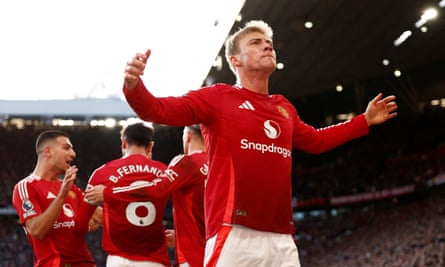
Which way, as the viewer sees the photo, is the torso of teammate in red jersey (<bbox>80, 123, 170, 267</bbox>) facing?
away from the camera

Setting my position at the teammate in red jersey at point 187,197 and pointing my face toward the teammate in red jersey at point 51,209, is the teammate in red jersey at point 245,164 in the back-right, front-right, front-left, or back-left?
back-left

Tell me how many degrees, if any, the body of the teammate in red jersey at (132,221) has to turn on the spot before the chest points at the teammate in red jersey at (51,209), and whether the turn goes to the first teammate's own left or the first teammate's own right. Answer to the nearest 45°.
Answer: approximately 90° to the first teammate's own left

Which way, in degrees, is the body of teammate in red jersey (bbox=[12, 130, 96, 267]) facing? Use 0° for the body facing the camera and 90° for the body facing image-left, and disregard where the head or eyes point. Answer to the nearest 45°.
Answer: approximately 315°

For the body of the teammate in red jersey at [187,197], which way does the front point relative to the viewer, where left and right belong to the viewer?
facing away from the viewer and to the left of the viewer

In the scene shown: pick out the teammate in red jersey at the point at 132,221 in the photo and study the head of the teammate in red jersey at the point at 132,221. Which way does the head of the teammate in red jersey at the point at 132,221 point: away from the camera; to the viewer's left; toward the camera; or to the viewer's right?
away from the camera

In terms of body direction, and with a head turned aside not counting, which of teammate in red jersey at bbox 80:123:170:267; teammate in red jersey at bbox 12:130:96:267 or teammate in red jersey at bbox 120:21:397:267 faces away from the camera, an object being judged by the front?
teammate in red jersey at bbox 80:123:170:267

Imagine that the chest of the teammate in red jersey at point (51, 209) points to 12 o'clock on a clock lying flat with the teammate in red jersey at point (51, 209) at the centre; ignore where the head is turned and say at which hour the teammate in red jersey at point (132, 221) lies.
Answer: the teammate in red jersey at point (132, 221) is roughly at 11 o'clock from the teammate in red jersey at point (51, 209).

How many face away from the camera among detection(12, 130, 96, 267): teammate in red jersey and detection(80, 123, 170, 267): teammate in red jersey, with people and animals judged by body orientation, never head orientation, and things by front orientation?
1

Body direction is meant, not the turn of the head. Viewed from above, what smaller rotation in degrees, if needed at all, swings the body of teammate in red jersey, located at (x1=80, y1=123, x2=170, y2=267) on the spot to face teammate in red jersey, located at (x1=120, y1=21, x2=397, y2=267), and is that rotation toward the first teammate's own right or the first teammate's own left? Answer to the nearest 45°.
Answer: approximately 180°
